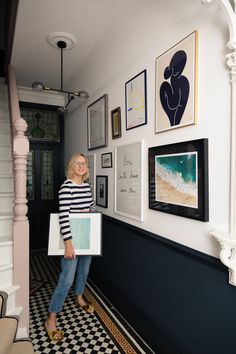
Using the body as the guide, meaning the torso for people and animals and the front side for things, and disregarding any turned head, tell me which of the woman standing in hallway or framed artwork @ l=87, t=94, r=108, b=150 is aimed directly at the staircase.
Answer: the framed artwork

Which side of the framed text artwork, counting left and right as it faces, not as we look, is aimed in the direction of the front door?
right

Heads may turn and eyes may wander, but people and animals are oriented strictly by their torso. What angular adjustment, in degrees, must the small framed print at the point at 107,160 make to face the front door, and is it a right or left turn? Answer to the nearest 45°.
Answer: approximately 90° to its right

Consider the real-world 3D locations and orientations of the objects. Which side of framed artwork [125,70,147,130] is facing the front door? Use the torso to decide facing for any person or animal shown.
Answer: right

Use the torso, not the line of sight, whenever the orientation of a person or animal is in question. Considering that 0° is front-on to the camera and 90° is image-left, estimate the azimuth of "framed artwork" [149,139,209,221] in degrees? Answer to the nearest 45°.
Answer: approximately 45°

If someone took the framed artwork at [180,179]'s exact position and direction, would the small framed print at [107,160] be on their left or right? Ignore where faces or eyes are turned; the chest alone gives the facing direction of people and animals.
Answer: on their right

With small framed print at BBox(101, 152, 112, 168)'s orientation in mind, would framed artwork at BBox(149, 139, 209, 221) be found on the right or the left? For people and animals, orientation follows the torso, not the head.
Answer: on its left

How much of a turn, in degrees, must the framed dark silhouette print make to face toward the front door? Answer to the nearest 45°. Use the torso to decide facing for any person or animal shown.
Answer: approximately 90° to its right

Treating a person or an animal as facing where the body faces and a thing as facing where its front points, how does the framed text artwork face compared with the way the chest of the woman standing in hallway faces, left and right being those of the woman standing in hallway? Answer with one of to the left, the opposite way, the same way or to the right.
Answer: to the right

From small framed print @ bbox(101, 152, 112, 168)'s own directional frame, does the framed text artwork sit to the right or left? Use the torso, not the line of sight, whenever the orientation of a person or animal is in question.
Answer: on its left
